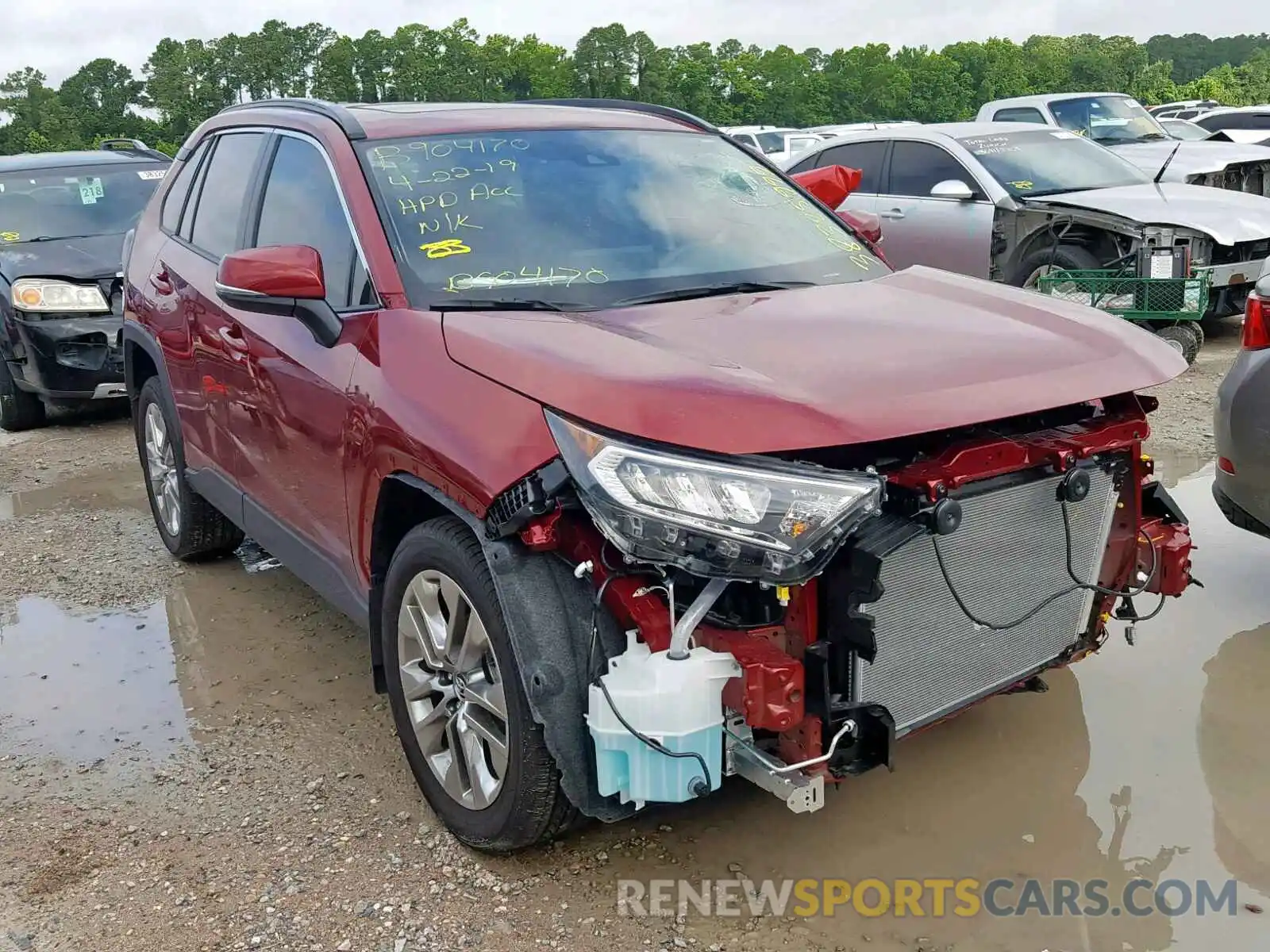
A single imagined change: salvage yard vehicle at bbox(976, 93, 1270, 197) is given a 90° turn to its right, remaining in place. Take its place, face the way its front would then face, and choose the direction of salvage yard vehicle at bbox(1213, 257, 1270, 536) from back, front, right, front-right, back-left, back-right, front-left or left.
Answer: front-left

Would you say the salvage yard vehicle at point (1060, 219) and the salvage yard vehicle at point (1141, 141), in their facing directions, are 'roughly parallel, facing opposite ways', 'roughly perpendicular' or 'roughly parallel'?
roughly parallel

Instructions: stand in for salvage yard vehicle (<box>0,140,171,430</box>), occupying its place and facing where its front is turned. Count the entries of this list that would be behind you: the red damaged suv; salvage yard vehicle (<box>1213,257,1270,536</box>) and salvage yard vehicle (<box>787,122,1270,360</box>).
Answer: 0

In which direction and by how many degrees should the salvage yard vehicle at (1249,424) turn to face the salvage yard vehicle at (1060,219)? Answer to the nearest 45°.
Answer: approximately 45° to its left

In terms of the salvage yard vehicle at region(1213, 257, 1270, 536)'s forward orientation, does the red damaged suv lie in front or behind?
behind

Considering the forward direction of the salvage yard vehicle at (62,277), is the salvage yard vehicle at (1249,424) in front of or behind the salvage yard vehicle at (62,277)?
in front

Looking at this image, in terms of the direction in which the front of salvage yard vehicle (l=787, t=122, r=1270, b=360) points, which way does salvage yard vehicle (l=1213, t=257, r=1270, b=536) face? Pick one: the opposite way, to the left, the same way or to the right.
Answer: to the left

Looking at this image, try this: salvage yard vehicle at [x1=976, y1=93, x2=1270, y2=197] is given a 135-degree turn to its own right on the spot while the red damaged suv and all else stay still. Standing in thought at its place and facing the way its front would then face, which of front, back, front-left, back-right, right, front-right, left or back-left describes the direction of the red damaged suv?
left

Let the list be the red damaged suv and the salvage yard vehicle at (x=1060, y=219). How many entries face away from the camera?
0

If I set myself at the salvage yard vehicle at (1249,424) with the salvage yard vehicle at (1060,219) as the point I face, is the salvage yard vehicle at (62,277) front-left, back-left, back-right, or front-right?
front-left

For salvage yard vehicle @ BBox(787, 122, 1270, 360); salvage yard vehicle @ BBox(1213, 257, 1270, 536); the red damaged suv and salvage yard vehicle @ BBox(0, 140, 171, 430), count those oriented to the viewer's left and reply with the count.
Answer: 0

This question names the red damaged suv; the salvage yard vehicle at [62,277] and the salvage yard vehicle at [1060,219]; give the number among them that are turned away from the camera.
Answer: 0

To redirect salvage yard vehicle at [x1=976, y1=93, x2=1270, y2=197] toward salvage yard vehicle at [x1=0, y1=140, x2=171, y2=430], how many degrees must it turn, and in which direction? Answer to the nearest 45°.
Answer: approximately 90° to its right

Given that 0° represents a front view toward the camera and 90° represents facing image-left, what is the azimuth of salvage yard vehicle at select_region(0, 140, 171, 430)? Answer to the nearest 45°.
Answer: approximately 315°

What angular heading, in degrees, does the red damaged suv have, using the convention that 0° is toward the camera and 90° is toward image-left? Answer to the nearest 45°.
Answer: approximately 315°
